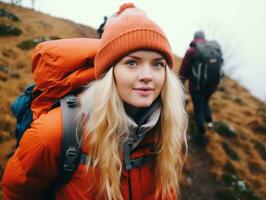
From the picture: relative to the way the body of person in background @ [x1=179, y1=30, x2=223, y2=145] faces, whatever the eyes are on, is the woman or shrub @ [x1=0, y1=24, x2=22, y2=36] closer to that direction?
the shrub

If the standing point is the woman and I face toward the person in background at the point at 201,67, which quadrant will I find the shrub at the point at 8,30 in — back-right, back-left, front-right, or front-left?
front-left

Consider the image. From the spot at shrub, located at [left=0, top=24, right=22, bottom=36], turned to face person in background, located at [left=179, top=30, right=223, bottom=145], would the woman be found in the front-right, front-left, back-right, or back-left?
front-right

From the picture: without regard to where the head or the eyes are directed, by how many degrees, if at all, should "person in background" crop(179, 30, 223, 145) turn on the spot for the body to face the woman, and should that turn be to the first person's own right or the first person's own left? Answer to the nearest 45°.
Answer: approximately 135° to the first person's own left

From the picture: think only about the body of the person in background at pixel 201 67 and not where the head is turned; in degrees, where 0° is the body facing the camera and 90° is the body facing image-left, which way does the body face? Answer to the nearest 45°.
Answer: approximately 135°
